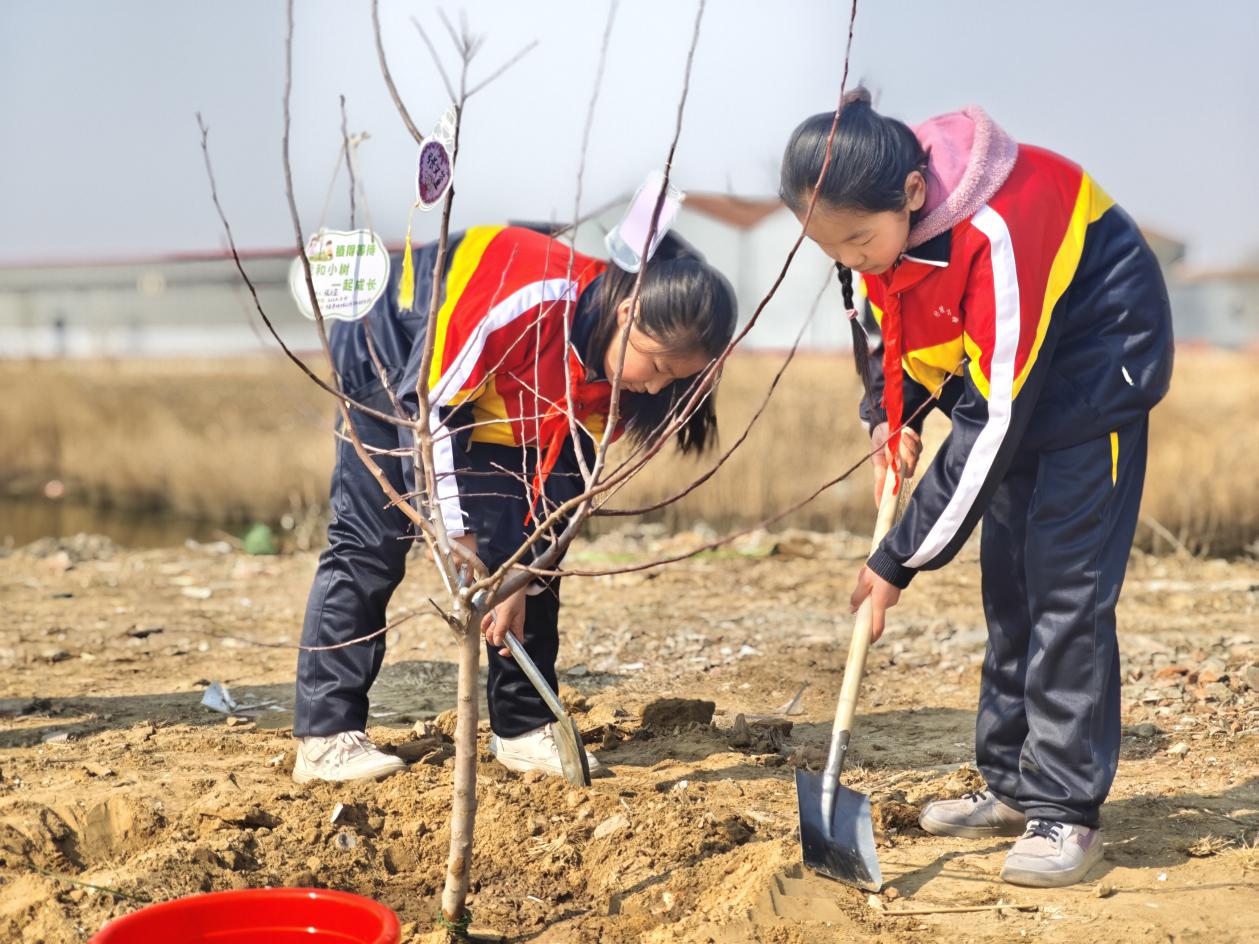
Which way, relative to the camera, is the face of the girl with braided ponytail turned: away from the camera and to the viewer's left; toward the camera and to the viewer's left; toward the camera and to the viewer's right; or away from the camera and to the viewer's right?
toward the camera and to the viewer's left

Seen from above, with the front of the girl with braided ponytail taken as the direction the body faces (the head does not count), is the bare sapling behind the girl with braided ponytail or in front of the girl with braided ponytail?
in front

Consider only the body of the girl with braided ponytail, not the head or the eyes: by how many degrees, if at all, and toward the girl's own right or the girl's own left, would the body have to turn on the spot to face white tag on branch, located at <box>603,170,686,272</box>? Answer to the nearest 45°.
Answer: approximately 45° to the girl's own right

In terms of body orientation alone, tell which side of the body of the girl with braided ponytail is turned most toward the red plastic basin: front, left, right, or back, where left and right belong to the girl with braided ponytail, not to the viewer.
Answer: front

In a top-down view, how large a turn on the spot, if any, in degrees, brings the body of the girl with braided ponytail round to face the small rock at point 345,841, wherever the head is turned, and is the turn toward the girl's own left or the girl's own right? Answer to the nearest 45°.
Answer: approximately 45° to the girl's own right

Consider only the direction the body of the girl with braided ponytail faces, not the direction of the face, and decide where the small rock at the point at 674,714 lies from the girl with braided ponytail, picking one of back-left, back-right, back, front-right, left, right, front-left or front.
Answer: right

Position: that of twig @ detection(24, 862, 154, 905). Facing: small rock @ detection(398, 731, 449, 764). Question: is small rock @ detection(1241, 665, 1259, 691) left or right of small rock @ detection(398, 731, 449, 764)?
right

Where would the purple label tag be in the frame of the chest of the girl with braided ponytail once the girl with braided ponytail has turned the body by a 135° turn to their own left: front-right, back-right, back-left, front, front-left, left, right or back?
back-right

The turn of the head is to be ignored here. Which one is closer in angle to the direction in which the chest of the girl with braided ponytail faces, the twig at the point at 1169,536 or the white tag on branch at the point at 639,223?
the white tag on branch

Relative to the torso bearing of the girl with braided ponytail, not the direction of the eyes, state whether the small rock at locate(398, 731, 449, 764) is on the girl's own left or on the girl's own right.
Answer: on the girl's own right

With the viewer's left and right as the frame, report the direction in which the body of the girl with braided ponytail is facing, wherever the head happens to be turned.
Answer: facing the viewer and to the left of the viewer

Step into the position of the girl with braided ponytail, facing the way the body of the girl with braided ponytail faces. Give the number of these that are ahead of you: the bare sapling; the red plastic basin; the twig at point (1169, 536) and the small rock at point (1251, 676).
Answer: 2

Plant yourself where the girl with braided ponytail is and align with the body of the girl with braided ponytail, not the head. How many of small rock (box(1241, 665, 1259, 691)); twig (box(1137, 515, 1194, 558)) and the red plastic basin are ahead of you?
1

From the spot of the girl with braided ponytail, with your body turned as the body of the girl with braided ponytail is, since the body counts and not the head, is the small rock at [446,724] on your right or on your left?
on your right

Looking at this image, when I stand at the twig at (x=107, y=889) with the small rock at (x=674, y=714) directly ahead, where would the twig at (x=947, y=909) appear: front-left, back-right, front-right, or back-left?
front-right

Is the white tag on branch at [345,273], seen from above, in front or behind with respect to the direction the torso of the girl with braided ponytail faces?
in front
